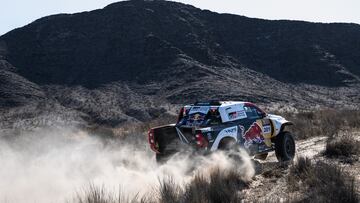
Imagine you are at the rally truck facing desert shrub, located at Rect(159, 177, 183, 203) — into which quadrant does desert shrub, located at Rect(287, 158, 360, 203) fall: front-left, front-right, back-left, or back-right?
front-left

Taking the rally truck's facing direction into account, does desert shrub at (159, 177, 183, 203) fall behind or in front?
behind

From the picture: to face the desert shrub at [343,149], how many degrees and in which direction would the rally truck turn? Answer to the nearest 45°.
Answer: approximately 45° to its right

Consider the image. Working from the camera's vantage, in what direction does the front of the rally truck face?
facing away from the viewer and to the right of the viewer

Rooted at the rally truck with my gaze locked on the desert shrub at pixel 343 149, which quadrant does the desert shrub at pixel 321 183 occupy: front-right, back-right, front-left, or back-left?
front-right

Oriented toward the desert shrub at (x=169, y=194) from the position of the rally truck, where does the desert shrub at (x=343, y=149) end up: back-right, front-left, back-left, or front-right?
back-left

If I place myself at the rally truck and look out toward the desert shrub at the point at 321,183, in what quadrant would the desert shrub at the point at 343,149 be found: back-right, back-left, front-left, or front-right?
front-left

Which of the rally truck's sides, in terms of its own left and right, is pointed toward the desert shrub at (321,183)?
right
